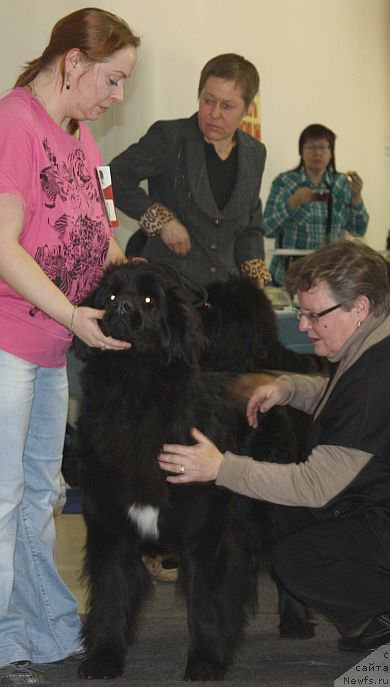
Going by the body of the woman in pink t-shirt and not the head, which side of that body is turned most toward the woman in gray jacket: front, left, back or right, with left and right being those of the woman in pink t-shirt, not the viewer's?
left

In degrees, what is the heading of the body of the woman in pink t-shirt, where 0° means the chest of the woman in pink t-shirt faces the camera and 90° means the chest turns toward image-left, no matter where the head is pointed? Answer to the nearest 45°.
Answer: approximately 315°
